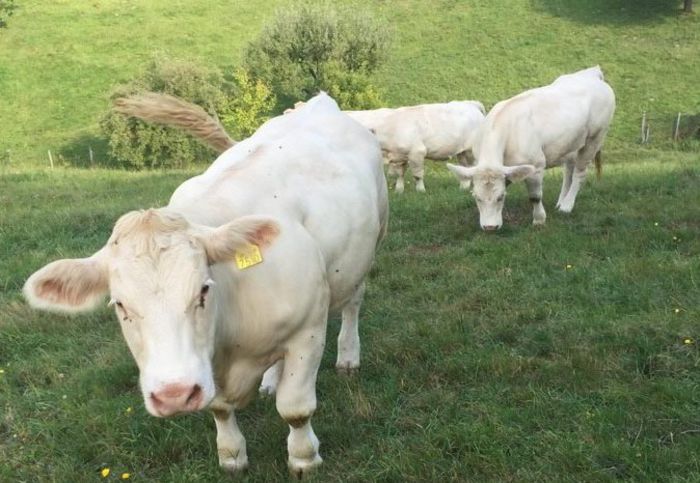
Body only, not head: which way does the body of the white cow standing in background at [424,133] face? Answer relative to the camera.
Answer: to the viewer's left

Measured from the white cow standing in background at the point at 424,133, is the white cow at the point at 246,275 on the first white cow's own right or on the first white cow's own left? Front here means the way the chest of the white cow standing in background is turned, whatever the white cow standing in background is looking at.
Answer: on the first white cow's own left

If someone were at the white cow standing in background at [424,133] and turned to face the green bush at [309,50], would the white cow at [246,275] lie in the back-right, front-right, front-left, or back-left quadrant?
back-left

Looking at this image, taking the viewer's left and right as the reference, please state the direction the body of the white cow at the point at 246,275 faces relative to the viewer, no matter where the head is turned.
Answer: facing the viewer and to the left of the viewer

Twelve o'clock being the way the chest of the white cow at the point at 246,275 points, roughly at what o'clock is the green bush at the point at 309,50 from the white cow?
The green bush is roughly at 5 o'clock from the white cow.

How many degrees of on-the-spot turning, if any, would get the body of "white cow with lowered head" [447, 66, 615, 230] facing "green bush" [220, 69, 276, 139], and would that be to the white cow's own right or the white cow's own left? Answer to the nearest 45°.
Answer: approximately 90° to the white cow's own right

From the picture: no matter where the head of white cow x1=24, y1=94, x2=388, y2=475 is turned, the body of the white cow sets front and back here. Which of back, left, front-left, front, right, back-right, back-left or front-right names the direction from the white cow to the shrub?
back-right

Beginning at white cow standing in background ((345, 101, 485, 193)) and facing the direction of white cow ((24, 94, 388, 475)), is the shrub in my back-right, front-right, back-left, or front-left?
back-right

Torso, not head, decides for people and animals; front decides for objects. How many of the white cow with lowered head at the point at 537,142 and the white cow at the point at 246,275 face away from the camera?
0

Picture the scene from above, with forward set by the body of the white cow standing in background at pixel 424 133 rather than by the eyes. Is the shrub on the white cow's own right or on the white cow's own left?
on the white cow's own right
